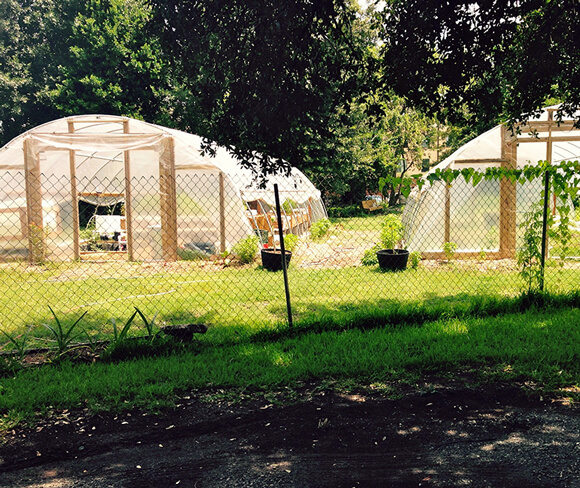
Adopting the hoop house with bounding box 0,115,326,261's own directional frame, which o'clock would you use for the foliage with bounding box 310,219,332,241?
The foliage is roughly at 8 o'clock from the hoop house.

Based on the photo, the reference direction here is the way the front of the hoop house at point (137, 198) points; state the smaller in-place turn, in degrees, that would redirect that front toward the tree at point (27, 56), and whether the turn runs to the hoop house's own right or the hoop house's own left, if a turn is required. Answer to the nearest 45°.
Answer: approximately 180°

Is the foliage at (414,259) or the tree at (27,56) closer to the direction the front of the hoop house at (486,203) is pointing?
the foliage

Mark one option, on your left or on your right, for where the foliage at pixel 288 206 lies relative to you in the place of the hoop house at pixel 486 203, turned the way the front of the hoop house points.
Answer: on your right

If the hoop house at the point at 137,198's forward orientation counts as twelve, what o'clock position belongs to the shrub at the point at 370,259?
The shrub is roughly at 10 o'clock from the hoop house.

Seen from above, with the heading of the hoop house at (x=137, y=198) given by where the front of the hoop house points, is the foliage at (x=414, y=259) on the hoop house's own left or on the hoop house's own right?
on the hoop house's own left

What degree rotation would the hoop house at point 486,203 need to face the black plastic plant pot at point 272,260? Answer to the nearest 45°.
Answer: approximately 45° to its right
